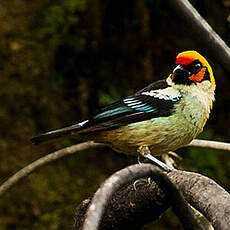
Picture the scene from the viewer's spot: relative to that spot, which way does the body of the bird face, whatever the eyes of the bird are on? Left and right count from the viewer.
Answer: facing to the right of the viewer
